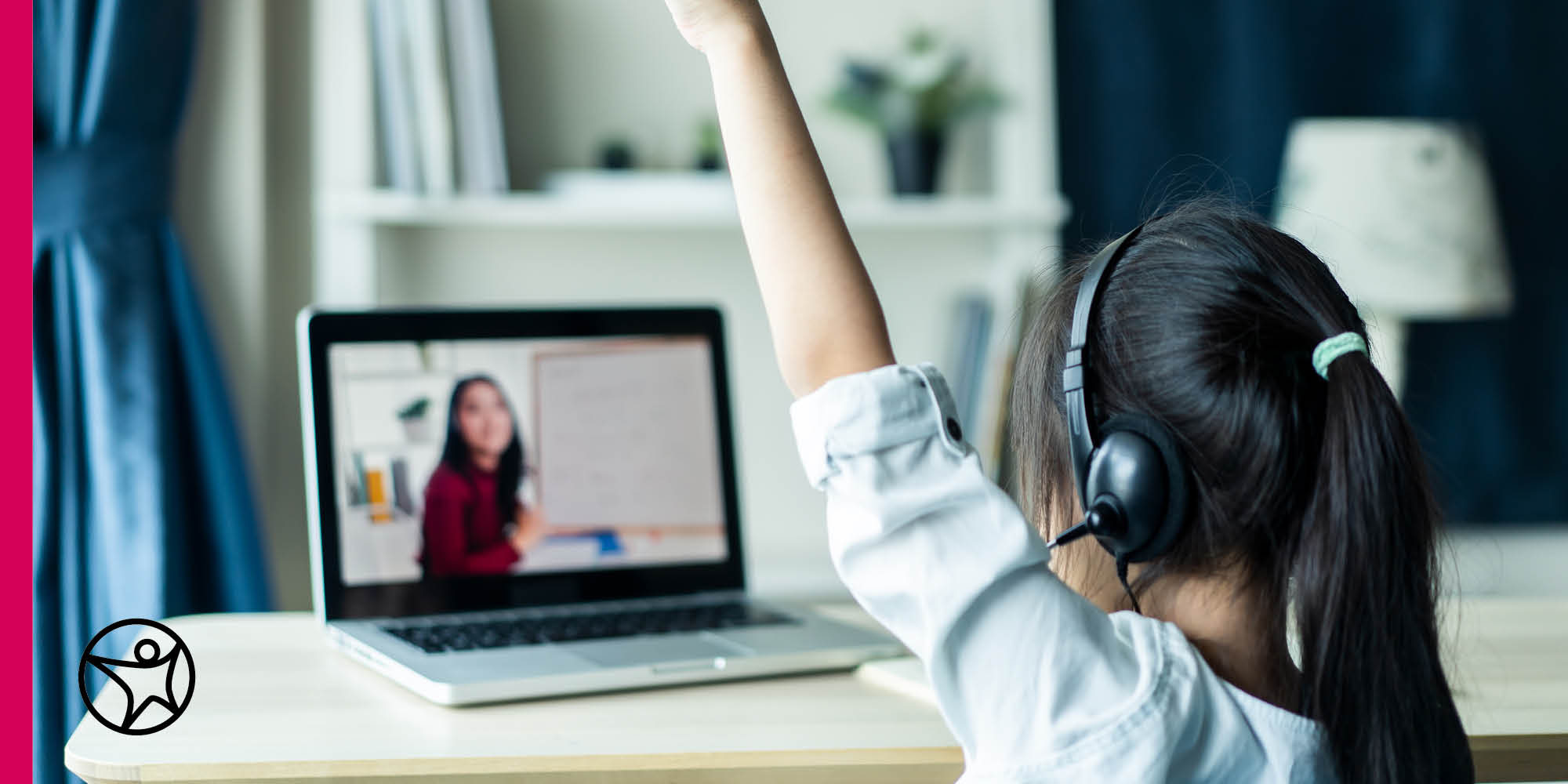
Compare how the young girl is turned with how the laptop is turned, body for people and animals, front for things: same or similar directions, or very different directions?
very different directions

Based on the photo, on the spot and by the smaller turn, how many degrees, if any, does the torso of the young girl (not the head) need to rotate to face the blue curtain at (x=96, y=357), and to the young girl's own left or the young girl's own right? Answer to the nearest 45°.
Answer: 0° — they already face it

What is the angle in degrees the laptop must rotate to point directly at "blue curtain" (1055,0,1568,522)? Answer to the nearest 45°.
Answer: approximately 90° to its left

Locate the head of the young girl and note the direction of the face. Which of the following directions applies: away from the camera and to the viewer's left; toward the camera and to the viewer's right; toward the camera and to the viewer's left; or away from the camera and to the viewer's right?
away from the camera and to the viewer's left

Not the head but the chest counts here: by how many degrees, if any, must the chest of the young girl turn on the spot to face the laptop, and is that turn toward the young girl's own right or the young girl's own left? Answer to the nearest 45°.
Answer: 0° — they already face it

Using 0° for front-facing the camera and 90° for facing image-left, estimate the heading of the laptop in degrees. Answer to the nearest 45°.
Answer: approximately 315°

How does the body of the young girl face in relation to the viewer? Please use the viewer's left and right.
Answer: facing away from the viewer and to the left of the viewer
